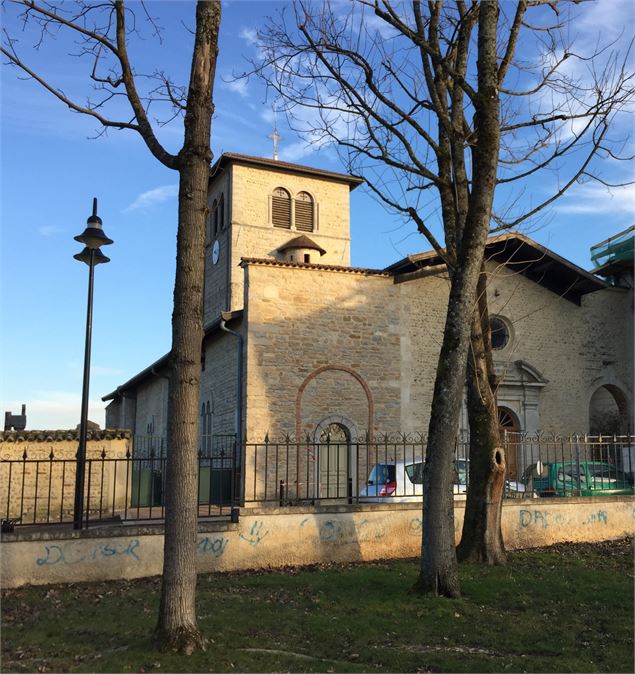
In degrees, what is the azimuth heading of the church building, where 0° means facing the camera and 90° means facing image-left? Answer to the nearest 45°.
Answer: approximately 0°

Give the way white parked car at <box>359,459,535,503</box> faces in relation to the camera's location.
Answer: facing away from the viewer and to the right of the viewer

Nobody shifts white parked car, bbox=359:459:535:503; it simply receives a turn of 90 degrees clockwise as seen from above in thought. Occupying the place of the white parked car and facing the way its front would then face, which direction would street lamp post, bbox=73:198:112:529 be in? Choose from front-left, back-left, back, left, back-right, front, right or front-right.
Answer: right
